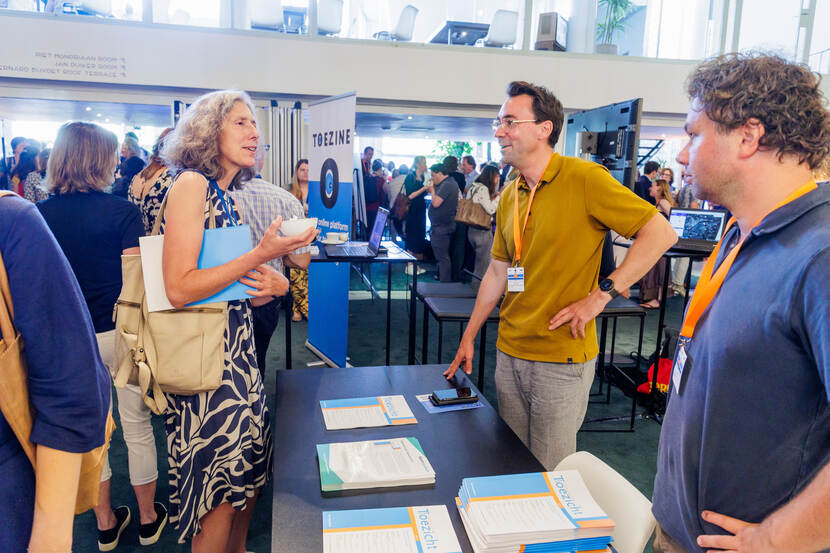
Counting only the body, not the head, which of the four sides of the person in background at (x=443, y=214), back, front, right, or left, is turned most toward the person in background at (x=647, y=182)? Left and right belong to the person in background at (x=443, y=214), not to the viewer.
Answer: back

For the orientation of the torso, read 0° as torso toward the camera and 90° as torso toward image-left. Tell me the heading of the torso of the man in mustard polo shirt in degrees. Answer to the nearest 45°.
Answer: approximately 45°

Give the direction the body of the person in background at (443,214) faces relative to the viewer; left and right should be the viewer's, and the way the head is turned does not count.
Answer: facing to the left of the viewer

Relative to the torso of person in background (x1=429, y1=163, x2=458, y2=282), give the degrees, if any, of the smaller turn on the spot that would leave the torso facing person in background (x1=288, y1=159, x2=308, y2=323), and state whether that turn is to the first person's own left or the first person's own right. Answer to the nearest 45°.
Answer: approximately 45° to the first person's own left

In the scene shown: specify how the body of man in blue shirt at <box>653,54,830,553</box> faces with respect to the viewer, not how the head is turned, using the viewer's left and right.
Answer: facing to the left of the viewer

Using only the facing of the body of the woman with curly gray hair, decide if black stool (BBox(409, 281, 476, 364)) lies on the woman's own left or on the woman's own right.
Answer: on the woman's own left

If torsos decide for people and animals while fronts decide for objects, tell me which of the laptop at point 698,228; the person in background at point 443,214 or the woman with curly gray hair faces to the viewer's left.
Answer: the person in background

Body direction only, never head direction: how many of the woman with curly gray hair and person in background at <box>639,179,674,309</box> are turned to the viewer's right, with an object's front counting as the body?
1

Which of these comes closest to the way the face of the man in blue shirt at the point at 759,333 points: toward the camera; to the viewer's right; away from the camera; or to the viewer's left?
to the viewer's left

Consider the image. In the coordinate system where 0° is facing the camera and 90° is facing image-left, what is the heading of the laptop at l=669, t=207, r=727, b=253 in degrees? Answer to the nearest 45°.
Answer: approximately 0°

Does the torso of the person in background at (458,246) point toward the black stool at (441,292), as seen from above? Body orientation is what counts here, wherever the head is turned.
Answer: no

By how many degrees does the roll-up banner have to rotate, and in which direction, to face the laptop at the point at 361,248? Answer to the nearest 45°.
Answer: approximately 45° to its left
